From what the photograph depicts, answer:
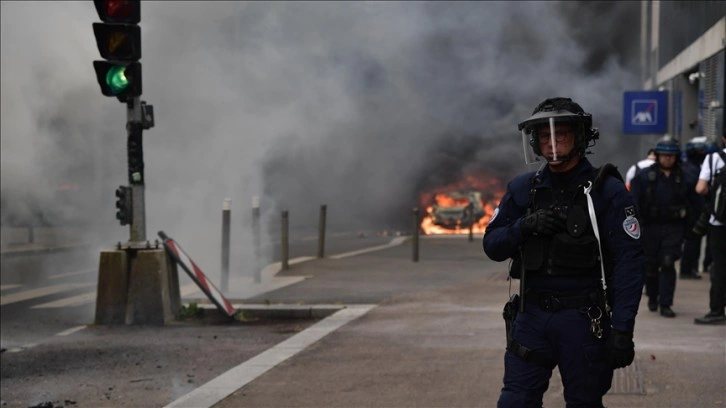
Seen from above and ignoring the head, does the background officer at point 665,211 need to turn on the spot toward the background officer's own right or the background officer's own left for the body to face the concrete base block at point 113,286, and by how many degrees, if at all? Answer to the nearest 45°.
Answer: approximately 90° to the background officer's own right

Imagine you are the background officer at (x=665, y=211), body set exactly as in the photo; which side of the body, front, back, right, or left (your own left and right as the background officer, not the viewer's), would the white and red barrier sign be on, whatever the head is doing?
right

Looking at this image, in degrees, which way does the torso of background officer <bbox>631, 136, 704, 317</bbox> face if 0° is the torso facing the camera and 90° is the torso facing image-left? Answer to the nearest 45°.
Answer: approximately 0°

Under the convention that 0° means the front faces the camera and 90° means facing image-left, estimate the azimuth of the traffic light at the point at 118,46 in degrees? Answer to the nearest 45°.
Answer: approximately 45°

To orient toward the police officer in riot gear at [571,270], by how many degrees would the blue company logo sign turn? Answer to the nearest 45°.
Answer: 0° — it already faces them

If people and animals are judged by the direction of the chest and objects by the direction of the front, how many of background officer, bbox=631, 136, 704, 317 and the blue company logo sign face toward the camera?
2

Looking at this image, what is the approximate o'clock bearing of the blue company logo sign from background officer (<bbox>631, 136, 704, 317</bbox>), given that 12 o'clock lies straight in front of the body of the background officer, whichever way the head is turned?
The blue company logo sign is roughly at 6 o'clock from the background officer.

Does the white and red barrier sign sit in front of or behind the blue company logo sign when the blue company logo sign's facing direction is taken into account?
in front

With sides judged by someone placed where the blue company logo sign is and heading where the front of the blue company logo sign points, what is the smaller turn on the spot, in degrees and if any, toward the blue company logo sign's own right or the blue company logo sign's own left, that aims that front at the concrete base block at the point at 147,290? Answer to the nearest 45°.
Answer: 0° — it already faces it

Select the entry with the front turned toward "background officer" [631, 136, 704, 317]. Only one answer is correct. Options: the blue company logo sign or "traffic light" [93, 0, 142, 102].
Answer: the blue company logo sign
